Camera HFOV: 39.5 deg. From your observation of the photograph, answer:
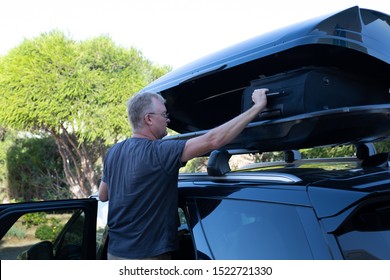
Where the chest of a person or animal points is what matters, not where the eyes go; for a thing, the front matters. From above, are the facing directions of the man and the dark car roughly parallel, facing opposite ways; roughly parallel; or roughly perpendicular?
roughly perpendicular

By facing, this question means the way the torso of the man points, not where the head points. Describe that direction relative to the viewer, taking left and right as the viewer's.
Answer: facing away from the viewer and to the right of the viewer

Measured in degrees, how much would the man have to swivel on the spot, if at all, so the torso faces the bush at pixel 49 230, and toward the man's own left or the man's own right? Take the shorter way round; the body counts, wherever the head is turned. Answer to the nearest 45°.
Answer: approximately 90° to the man's own left

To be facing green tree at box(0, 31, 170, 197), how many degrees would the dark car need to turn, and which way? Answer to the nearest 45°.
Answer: approximately 45° to its right

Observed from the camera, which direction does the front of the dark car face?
facing away from the viewer and to the left of the viewer

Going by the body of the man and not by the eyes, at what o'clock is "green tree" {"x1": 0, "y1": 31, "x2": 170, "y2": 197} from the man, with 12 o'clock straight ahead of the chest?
The green tree is roughly at 10 o'clock from the man.

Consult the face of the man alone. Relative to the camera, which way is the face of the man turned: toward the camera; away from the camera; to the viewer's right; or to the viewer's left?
to the viewer's right

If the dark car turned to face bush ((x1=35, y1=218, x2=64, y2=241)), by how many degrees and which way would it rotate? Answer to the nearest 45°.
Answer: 0° — it already faces it
